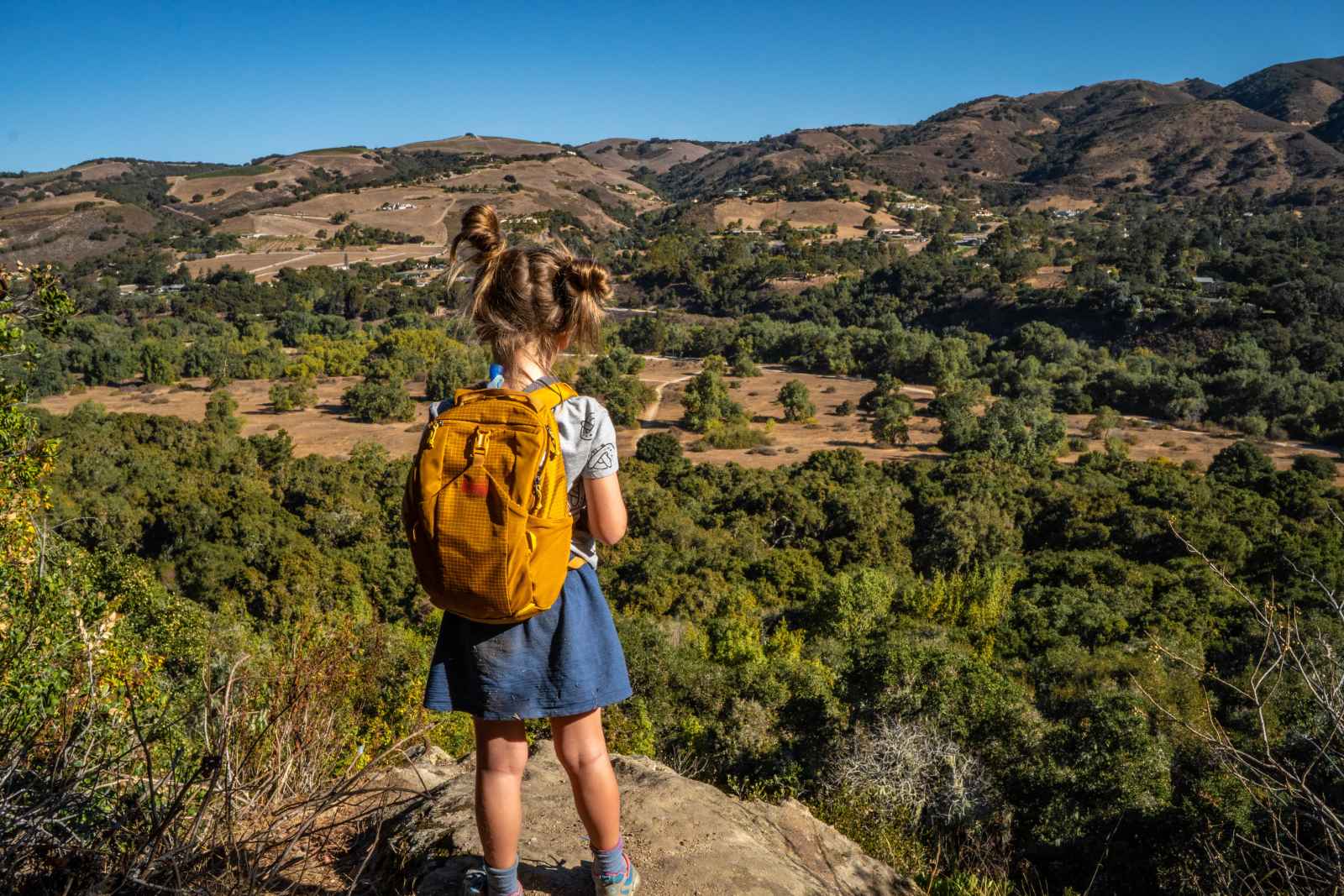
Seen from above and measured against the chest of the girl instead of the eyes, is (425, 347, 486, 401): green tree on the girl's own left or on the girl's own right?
on the girl's own left

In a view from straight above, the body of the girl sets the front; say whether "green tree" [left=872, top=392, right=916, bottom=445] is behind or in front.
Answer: in front

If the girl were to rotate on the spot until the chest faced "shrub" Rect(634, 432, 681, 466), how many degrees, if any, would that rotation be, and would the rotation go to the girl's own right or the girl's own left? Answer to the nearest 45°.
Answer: approximately 45° to the girl's own left

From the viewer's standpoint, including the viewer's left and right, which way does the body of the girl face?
facing away from the viewer and to the right of the viewer

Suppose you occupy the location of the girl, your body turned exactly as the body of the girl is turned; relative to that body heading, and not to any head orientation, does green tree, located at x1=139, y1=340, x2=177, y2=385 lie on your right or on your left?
on your left

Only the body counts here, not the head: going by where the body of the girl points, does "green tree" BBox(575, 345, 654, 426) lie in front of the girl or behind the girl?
in front

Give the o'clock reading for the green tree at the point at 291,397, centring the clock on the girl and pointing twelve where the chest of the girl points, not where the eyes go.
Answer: The green tree is roughly at 10 o'clock from the girl.

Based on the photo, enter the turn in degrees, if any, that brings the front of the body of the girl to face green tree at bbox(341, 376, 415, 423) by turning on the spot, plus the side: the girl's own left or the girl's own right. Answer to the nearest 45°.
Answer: approximately 45° to the girl's own left

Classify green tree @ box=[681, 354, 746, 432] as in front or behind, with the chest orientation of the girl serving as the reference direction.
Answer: in front
